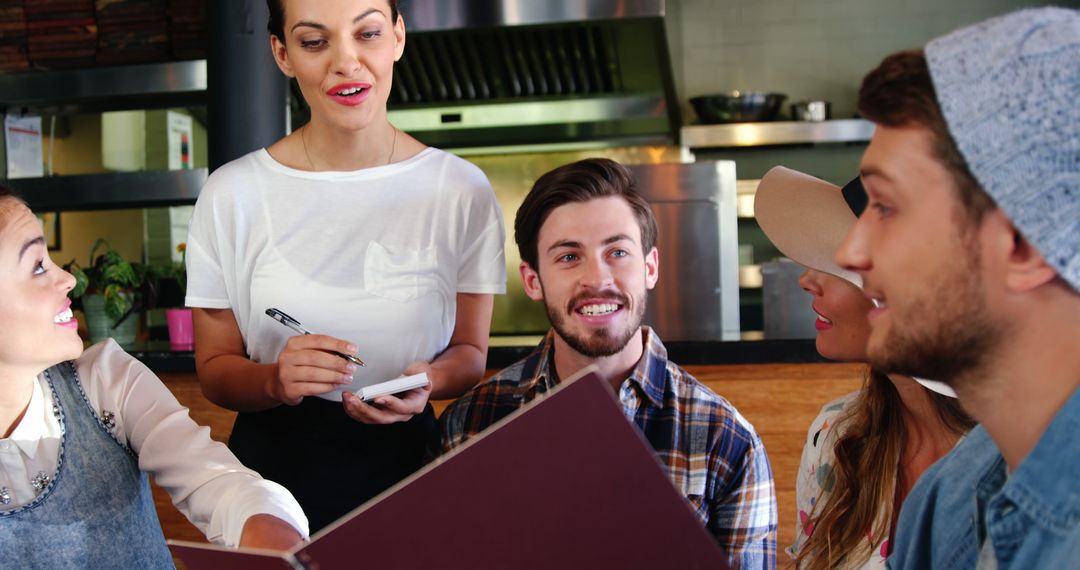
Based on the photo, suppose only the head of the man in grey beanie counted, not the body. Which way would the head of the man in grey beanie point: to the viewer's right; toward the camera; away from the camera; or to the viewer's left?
to the viewer's left

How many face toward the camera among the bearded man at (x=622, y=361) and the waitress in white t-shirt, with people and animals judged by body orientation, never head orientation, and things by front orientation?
2

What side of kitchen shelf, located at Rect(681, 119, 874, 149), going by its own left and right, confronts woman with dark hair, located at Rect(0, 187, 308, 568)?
front

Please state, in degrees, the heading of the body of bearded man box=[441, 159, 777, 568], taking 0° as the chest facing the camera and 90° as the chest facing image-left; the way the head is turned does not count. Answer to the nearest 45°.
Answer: approximately 0°

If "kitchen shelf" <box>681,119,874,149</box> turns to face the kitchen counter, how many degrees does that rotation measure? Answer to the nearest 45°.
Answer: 0° — it already faces it

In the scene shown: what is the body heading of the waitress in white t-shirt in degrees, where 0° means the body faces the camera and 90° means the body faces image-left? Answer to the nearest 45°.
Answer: approximately 0°

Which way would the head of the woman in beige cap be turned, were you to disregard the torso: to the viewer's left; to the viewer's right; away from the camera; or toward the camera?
to the viewer's left
